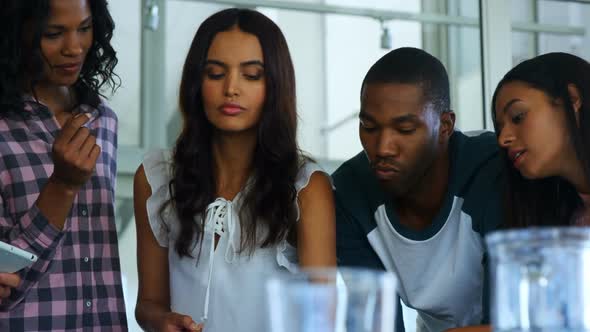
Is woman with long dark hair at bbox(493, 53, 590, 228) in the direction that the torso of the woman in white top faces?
no

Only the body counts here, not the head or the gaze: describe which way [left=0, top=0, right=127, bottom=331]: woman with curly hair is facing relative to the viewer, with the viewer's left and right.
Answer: facing the viewer and to the right of the viewer

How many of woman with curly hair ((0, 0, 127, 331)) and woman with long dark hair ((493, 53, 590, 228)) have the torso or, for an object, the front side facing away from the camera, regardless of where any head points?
0

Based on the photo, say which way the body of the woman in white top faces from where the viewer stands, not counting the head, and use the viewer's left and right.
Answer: facing the viewer

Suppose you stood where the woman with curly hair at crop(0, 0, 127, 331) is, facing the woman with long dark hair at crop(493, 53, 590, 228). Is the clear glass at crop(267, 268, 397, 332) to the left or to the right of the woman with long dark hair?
right

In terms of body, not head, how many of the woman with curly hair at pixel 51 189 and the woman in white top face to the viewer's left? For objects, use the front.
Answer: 0

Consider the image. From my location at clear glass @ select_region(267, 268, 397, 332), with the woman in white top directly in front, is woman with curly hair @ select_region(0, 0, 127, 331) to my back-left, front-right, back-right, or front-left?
front-left

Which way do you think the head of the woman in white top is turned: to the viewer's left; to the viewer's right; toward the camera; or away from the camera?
toward the camera

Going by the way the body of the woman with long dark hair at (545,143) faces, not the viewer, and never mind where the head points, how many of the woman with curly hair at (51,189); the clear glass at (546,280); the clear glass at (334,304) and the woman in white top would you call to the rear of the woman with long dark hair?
0

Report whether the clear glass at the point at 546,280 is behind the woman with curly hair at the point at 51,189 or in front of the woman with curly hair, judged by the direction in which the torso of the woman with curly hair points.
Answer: in front

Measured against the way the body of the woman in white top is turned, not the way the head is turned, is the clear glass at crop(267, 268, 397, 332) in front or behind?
in front

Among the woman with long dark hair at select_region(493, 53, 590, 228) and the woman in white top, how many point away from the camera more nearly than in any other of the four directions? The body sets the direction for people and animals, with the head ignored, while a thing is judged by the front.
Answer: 0

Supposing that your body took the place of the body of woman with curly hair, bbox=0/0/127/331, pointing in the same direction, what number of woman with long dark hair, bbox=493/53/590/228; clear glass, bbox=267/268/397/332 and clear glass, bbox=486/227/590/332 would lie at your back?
0

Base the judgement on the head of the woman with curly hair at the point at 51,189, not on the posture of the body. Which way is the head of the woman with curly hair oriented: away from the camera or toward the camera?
toward the camera

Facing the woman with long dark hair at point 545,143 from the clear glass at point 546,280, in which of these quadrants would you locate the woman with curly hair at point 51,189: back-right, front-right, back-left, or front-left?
front-left

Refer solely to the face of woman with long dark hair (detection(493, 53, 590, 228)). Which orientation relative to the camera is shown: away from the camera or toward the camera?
toward the camera
